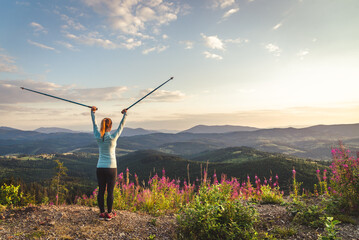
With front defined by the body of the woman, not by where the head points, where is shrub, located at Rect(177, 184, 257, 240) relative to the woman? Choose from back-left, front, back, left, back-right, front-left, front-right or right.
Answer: right

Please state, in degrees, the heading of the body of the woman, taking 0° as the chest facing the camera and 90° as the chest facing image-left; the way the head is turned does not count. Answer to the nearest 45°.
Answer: approximately 225°

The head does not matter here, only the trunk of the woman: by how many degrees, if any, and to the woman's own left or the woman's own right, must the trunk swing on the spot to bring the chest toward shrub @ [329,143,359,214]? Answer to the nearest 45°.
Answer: approximately 45° to the woman's own right

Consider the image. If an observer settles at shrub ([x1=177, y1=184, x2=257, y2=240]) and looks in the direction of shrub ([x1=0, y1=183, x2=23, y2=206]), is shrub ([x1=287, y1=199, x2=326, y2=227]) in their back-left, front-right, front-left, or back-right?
back-right

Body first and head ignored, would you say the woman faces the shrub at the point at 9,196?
no

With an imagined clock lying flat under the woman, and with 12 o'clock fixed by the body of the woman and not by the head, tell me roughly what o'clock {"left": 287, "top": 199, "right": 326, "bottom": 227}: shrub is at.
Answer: The shrub is roughly at 2 o'clock from the woman.

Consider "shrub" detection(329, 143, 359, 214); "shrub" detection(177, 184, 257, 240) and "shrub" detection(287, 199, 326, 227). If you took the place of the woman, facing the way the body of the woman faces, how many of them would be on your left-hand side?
0
